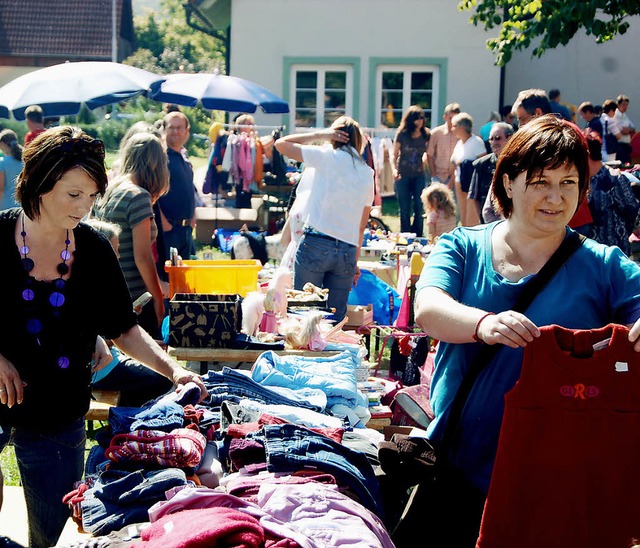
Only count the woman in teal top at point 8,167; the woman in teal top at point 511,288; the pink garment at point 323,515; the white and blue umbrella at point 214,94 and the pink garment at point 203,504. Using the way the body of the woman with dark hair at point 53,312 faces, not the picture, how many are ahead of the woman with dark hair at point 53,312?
3

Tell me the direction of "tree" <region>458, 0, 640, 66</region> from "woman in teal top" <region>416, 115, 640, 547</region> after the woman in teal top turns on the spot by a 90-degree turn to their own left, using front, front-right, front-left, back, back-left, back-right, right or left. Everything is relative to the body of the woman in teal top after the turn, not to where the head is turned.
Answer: left

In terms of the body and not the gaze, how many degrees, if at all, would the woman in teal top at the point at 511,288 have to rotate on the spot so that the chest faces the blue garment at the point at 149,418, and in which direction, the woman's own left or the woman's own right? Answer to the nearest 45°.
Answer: approximately 90° to the woman's own right

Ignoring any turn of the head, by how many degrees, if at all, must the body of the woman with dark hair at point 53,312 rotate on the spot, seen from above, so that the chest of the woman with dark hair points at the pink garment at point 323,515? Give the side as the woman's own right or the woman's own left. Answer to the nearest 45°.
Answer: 0° — they already face it

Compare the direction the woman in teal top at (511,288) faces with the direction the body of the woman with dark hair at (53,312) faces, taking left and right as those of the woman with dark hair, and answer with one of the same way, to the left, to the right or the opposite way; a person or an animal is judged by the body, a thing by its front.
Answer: to the right

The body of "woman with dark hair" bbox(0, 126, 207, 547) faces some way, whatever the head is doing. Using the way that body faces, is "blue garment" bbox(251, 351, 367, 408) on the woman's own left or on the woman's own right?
on the woman's own left

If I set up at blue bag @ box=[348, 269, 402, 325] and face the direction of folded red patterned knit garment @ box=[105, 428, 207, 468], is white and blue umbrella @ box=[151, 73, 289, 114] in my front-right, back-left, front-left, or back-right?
back-right

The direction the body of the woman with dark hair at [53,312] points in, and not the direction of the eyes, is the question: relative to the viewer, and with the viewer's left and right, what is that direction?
facing the viewer and to the right of the viewer

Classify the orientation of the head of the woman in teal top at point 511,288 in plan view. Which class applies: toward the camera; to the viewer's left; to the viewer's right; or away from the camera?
toward the camera

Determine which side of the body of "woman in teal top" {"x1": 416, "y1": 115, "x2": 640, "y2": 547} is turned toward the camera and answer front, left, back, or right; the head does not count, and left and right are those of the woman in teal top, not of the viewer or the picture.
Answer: front

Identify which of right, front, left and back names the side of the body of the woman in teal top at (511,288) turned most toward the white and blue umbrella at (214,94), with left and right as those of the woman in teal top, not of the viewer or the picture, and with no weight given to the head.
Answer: back

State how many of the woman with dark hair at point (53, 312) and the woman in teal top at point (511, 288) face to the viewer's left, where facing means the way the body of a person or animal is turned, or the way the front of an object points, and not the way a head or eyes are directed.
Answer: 0

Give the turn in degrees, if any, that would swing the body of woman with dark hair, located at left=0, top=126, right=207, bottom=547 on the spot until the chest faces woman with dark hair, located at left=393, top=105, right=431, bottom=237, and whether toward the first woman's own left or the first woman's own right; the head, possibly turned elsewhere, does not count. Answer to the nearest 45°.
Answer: approximately 90° to the first woman's own left

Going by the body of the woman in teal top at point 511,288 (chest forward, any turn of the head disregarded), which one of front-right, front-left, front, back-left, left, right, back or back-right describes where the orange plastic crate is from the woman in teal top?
back-right

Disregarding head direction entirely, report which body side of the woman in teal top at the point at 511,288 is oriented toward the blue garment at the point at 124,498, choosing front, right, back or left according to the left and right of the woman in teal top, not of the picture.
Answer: right

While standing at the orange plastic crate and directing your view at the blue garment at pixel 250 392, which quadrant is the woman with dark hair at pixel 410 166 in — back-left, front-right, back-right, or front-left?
back-left

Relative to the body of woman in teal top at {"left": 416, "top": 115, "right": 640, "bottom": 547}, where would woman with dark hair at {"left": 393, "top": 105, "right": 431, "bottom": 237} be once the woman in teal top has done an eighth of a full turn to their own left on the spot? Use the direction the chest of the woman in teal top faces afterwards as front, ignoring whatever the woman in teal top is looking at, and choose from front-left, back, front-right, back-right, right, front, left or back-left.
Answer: back-left

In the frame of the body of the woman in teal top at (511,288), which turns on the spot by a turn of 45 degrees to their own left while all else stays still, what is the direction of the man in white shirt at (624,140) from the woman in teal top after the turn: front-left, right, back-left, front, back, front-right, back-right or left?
back-left
